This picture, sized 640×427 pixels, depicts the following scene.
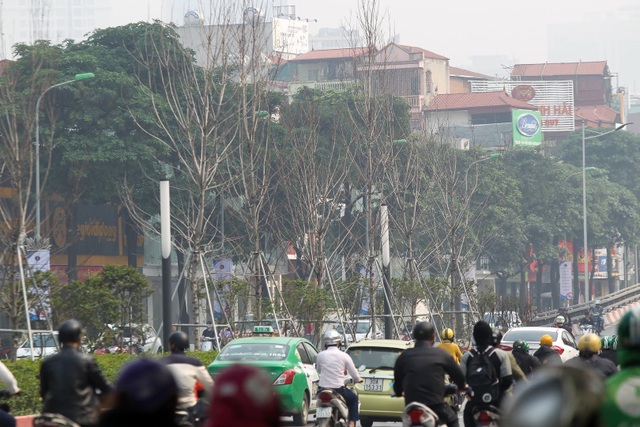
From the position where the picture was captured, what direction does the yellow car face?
facing away from the viewer

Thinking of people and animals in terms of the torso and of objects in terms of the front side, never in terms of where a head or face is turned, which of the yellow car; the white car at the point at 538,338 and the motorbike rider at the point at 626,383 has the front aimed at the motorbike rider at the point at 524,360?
the motorbike rider at the point at 626,383

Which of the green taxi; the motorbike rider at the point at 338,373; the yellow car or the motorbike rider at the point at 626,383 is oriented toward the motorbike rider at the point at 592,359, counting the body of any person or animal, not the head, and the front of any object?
the motorbike rider at the point at 626,383

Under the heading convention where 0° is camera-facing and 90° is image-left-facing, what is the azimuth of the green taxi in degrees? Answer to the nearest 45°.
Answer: approximately 225°

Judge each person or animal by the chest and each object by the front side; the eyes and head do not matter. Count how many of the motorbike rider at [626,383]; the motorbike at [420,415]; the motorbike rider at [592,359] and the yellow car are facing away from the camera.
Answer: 4

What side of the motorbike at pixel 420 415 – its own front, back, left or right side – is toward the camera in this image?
back

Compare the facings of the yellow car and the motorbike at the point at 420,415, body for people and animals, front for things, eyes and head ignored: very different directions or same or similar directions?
same or similar directions

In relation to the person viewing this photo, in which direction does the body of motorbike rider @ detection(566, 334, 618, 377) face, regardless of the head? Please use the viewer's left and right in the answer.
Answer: facing away from the viewer

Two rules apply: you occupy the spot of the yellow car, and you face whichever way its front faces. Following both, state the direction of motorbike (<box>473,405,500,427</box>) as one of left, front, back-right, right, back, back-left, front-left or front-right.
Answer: back

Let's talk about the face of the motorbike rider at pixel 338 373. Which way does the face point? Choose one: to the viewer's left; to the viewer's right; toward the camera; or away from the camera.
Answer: away from the camera

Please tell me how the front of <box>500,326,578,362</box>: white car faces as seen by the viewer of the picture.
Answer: facing away from the viewer and to the right of the viewer

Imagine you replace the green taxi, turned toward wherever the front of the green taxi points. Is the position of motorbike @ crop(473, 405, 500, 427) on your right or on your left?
on your right

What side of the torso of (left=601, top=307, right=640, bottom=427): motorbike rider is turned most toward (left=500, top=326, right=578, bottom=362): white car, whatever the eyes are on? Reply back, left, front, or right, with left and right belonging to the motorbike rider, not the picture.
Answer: front

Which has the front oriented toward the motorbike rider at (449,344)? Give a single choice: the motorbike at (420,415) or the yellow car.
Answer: the motorbike

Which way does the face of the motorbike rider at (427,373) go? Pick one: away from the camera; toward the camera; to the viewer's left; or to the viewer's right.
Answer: away from the camera

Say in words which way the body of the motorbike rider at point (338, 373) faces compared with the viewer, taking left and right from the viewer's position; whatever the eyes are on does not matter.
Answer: facing away from the viewer and to the right of the viewer

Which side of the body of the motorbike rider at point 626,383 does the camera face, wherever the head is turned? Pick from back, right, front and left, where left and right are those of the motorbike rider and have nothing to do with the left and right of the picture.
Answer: back

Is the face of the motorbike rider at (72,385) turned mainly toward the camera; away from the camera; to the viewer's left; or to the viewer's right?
away from the camera
